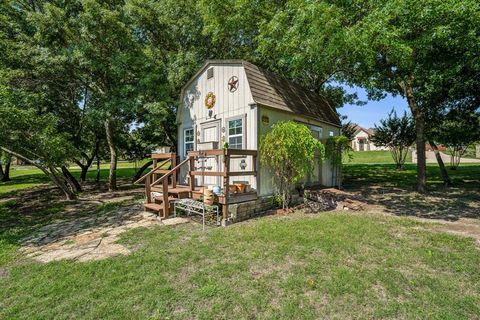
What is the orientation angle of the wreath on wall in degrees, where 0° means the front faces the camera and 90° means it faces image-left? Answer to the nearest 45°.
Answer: approximately 45°

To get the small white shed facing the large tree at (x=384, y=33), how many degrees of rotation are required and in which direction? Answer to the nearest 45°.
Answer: approximately 135° to its left

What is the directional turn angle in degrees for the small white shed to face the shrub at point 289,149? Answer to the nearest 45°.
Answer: approximately 90° to its left

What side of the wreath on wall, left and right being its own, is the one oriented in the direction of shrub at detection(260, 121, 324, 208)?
left

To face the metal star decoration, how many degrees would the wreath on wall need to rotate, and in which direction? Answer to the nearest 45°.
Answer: approximately 90° to its left
